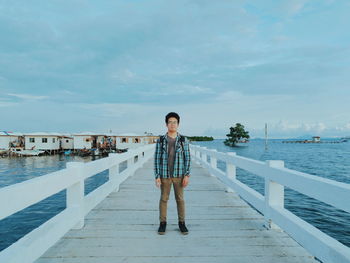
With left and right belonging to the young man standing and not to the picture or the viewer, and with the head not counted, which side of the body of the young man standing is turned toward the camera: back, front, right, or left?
front

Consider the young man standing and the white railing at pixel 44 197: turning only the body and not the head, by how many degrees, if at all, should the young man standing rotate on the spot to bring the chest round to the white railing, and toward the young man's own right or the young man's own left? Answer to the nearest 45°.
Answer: approximately 45° to the young man's own right

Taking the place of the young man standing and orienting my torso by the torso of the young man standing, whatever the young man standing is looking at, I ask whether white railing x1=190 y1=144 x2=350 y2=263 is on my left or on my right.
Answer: on my left

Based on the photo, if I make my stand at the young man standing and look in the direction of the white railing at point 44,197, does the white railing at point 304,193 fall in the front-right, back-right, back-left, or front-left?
back-left
